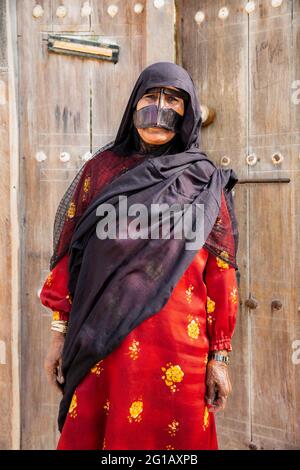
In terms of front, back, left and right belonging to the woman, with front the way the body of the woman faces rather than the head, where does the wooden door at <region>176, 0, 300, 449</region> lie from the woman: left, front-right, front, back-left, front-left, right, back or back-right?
back-left

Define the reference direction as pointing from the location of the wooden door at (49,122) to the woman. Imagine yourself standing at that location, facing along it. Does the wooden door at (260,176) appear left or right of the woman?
left

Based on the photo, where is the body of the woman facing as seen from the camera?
toward the camera

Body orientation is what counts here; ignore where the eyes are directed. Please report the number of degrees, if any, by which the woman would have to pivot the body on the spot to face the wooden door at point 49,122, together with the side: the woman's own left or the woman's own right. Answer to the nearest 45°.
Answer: approximately 135° to the woman's own right
